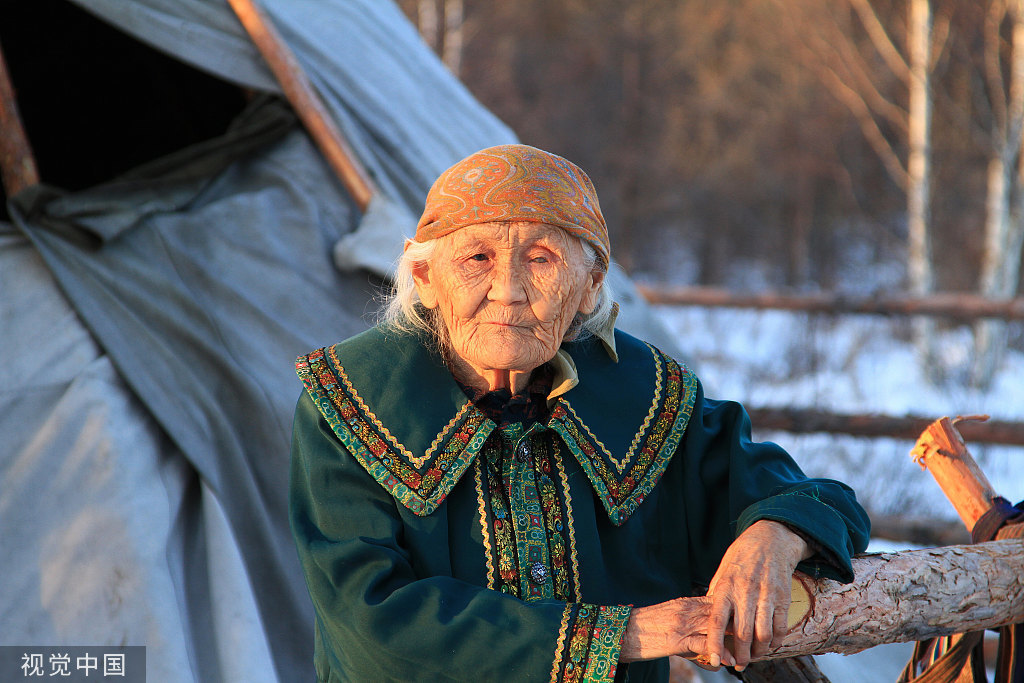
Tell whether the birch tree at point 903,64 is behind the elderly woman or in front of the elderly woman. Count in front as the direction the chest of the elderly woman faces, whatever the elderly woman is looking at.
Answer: behind

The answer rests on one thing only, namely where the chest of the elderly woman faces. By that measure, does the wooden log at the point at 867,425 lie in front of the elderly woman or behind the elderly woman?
behind

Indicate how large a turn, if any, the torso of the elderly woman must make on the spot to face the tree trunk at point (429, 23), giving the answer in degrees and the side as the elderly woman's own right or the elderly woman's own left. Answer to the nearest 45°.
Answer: approximately 180°

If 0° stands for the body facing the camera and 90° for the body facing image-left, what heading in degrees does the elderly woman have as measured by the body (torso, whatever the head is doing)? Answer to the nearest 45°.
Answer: approximately 0°

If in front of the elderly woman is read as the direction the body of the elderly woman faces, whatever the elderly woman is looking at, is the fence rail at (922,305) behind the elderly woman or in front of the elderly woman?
behind

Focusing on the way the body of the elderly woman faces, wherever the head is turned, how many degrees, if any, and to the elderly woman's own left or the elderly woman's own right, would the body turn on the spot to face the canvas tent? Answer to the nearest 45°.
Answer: approximately 135° to the elderly woman's own right

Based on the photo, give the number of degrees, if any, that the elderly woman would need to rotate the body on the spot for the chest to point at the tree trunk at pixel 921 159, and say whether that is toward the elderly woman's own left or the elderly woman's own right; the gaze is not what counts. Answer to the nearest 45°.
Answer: approximately 135° to the elderly woman's own left

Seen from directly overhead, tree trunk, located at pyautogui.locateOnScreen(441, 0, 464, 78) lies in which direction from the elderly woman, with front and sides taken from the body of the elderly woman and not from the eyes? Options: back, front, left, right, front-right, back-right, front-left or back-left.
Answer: back
